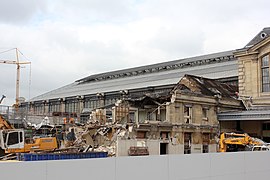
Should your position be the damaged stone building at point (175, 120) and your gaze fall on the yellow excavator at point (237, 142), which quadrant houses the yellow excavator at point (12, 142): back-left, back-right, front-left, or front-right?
back-right

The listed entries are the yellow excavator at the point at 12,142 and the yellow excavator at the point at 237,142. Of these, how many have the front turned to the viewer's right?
1

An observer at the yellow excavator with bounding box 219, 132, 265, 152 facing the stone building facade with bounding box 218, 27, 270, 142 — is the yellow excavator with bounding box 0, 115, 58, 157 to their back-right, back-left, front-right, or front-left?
back-left
